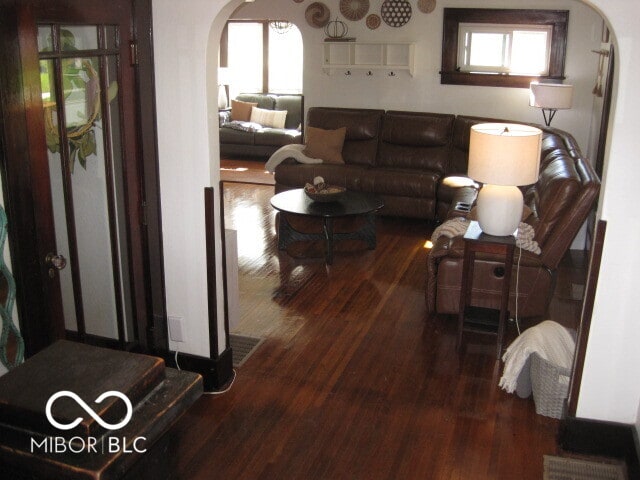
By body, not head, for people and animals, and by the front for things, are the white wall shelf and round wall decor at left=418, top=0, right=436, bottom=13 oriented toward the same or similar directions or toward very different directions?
same or similar directions

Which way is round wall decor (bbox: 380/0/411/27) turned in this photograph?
toward the camera

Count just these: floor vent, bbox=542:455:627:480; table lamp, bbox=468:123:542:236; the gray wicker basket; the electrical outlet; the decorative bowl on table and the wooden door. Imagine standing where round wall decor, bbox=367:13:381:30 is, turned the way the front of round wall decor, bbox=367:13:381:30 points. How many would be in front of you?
6

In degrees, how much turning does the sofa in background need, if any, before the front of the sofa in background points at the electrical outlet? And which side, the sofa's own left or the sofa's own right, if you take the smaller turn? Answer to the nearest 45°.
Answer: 0° — it already faces it

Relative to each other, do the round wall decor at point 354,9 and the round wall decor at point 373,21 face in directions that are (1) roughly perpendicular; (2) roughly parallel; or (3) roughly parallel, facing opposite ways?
roughly parallel

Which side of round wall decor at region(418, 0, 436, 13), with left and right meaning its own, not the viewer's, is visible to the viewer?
front

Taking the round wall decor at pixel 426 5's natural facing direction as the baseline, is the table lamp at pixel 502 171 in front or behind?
in front

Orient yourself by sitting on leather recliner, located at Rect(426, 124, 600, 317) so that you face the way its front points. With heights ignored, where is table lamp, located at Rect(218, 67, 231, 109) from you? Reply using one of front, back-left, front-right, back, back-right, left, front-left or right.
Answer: front-right

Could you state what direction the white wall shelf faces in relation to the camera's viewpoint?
facing the viewer

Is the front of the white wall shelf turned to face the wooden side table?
yes

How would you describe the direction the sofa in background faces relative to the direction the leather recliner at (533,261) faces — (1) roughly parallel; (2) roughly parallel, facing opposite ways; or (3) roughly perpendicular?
roughly perpendicular

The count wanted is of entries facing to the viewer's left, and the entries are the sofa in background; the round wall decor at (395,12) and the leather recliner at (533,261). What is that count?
1

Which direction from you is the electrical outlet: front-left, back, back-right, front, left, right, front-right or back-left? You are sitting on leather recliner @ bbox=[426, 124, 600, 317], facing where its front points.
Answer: front-left

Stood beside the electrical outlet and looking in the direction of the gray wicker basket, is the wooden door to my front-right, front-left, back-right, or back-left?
back-right

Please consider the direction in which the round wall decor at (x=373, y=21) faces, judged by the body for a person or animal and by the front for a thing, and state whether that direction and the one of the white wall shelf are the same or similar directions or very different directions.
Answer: same or similar directions

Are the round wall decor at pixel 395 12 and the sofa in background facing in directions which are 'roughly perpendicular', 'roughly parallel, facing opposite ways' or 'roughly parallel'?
roughly parallel

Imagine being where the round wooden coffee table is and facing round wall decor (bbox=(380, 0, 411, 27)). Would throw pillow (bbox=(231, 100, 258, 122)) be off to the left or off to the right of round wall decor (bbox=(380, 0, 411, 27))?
left

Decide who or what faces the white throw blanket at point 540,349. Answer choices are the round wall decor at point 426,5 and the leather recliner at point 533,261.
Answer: the round wall decor

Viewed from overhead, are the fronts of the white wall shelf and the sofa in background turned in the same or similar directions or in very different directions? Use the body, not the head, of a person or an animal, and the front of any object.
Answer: same or similar directions

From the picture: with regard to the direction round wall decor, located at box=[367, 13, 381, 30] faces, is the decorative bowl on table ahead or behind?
ahead
